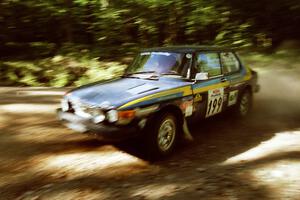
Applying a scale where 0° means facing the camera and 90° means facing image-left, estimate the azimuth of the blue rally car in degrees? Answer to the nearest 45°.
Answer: approximately 45°
